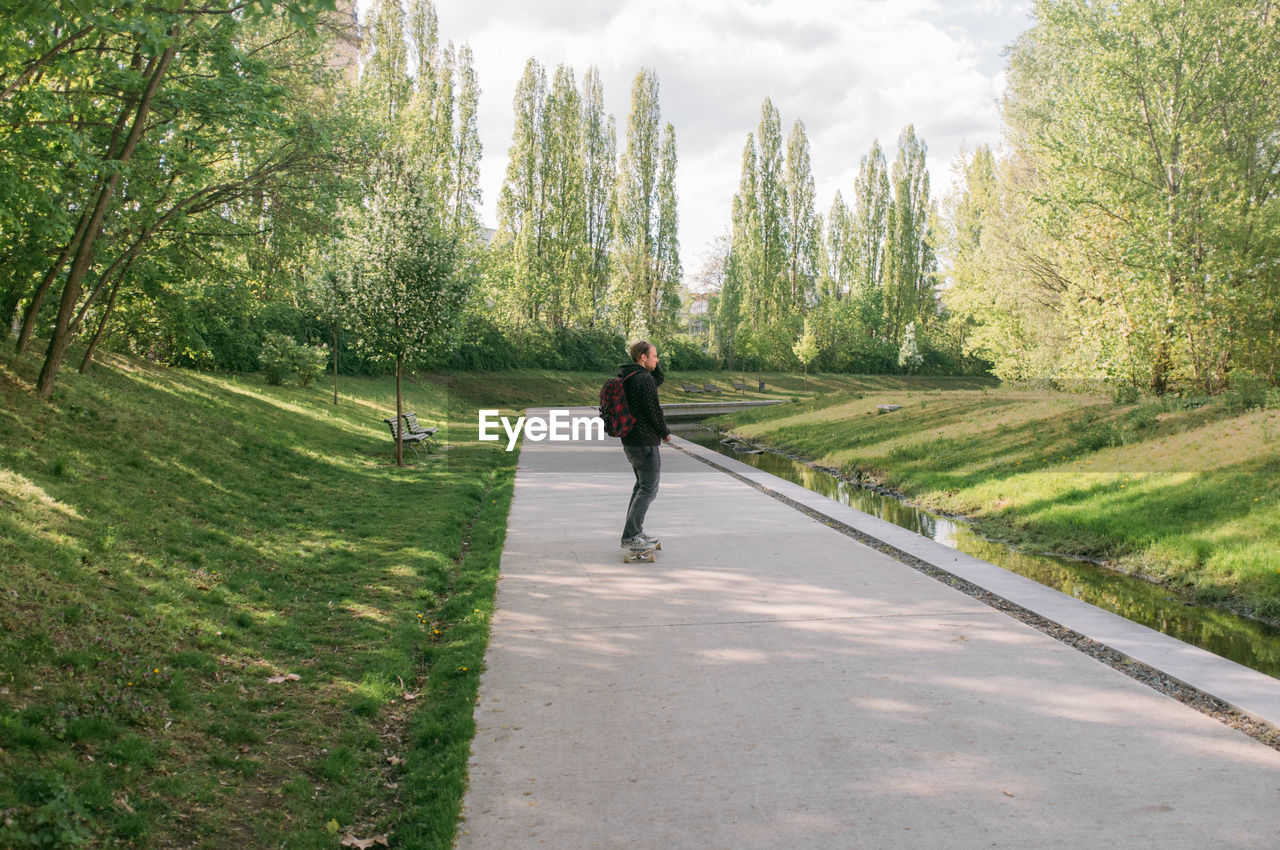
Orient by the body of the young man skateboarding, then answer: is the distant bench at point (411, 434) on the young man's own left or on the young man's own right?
on the young man's own left

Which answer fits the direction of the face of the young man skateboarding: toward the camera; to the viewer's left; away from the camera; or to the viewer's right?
to the viewer's right

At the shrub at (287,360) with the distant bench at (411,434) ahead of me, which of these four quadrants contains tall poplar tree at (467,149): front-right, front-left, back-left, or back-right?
back-left
